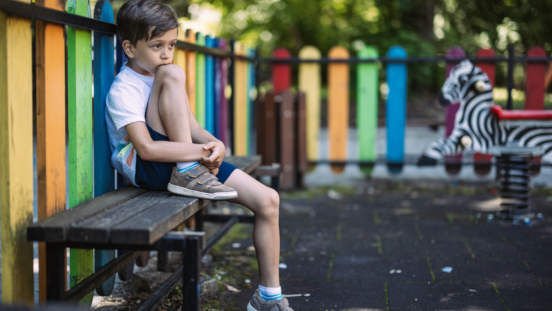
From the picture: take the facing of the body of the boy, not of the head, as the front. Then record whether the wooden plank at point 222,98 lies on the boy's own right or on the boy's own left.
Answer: on the boy's own left

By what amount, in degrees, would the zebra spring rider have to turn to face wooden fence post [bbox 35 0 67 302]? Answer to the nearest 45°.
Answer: approximately 45° to its left

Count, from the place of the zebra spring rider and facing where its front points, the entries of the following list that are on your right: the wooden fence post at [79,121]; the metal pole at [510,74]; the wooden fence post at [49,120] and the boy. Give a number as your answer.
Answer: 1

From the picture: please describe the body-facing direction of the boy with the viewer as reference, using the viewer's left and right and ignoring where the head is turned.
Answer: facing the viewer and to the right of the viewer

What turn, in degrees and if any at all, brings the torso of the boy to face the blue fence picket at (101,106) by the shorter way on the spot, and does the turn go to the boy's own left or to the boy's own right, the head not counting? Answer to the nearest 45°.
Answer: approximately 180°

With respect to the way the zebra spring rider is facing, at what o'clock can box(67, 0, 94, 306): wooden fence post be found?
The wooden fence post is roughly at 10 o'clock from the zebra spring rider.

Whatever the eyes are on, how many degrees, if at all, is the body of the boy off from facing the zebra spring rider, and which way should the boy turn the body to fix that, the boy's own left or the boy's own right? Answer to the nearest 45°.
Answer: approximately 90° to the boy's own left

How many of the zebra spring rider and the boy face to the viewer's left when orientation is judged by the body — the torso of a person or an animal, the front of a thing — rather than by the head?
1

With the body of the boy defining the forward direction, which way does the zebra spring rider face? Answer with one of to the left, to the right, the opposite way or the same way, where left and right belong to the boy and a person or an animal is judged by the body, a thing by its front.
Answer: the opposite way

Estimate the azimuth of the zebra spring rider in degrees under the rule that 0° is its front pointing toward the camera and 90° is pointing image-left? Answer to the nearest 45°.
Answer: approximately 90°
